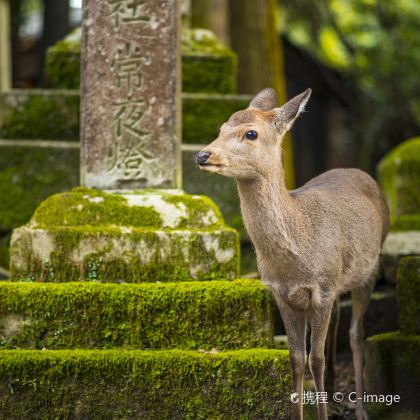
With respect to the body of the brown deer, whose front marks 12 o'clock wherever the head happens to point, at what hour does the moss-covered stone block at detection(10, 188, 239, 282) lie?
The moss-covered stone block is roughly at 3 o'clock from the brown deer.

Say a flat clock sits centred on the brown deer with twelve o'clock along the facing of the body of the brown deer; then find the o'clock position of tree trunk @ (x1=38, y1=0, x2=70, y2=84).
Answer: The tree trunk is roughly at 4 o'clock from the brown deer.

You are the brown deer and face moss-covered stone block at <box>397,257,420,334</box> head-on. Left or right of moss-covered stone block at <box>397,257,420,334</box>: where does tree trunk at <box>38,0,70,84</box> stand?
left

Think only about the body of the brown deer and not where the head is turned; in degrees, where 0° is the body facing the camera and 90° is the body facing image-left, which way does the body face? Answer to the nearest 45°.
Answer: approximately 45°

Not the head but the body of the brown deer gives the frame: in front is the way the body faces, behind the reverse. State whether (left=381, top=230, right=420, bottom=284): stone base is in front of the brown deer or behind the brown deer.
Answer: behind

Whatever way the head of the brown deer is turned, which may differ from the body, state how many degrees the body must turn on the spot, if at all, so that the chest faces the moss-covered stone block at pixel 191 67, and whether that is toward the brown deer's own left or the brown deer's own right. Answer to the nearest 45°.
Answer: approximately 135° to the brown deer's own right

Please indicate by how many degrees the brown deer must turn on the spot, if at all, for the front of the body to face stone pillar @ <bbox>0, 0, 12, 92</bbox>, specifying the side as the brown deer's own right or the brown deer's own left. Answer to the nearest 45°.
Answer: approximately 90° to the brown deer's own right

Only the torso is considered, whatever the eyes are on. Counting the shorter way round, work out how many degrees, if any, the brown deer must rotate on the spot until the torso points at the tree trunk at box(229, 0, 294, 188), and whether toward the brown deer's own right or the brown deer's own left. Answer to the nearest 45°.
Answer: approximately 135° to the brown deer's own right

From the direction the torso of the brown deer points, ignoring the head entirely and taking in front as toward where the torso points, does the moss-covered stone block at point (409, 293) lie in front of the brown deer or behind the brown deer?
behind

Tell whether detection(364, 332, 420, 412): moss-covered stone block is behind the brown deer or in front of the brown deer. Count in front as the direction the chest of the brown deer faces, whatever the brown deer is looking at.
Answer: behind

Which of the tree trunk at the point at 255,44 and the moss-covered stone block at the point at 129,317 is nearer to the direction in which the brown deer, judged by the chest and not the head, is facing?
the moss-covered stone block

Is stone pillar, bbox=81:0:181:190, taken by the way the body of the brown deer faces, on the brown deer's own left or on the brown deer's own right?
on the brown deer's own right
